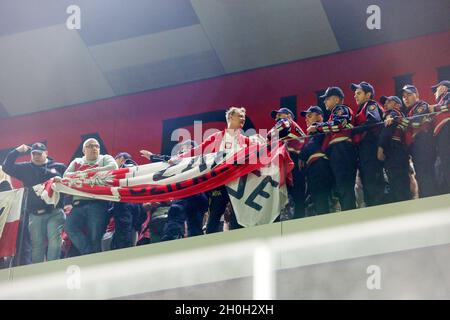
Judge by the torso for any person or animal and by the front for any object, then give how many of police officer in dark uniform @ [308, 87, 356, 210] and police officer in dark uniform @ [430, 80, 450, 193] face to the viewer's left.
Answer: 2

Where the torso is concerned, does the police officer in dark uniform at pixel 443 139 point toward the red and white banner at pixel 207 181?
yes

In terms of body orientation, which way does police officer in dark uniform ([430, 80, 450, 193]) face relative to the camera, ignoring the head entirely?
to the viewer's left

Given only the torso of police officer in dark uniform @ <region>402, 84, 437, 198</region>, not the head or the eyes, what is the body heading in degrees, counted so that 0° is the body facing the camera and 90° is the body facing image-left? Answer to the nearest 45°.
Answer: approximately 45°

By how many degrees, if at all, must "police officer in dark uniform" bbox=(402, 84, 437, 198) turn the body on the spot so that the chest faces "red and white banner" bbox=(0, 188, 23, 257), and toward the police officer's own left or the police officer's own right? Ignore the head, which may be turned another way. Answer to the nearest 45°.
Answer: approximately 45° to the police officer's own right

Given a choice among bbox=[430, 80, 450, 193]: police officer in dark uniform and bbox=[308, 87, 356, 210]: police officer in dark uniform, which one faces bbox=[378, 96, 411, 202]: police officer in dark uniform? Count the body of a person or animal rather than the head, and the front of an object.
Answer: bbox=[430, 80, 450, 193]: police officer in dark uniform

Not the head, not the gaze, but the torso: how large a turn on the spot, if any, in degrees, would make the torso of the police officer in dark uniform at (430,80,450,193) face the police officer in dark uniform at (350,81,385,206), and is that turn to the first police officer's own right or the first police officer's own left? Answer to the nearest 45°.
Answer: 0° — they already face them

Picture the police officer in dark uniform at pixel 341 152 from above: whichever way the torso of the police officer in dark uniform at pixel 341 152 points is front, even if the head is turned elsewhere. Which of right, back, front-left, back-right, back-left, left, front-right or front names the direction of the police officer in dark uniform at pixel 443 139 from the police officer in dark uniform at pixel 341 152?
back

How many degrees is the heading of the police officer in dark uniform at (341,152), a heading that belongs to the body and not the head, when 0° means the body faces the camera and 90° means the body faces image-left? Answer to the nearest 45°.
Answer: approximately 90°
